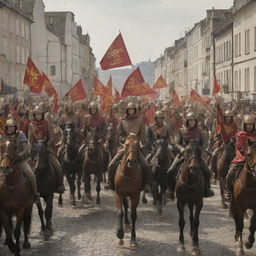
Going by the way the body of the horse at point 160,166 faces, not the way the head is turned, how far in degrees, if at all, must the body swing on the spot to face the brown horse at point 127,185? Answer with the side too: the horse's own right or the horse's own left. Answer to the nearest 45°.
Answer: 0° — it already faces it

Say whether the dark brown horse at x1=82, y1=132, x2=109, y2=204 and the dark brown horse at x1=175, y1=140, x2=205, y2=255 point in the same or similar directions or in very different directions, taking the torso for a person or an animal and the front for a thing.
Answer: same or similar directions

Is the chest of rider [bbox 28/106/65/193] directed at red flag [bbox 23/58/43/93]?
no

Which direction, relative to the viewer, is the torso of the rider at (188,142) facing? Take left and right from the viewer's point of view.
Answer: facing the viewer

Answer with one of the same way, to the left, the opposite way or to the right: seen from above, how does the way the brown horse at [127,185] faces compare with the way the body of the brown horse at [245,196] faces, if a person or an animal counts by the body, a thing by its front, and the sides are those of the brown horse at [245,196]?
the same way

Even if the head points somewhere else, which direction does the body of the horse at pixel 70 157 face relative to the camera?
toward the camera

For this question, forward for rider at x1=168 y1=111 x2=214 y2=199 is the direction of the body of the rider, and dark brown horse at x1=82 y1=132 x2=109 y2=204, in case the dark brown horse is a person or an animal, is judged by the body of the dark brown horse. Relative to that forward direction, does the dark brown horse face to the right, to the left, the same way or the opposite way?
the same way

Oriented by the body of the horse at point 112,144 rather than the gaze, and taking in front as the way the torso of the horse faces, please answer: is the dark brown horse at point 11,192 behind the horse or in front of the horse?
in front

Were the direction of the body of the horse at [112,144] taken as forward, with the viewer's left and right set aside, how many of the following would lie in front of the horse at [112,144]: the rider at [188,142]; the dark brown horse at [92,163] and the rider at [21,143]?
3

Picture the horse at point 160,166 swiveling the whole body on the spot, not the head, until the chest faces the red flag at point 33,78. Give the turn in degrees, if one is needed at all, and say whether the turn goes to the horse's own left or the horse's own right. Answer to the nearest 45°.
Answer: approximately 135° to the horse's own right

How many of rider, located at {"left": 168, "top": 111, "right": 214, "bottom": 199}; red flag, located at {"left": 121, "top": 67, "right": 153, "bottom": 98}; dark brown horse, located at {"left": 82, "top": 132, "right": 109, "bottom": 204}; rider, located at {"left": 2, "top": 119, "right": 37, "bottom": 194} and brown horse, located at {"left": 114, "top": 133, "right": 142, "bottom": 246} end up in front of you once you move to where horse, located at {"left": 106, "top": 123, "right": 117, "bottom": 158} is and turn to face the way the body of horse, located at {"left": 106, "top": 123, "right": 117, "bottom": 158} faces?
4

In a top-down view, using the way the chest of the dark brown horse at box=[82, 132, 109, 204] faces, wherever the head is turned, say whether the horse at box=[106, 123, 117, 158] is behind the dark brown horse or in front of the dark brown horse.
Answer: behind

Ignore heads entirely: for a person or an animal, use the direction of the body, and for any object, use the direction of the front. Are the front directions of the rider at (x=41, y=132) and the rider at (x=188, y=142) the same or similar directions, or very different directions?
same or similar directions

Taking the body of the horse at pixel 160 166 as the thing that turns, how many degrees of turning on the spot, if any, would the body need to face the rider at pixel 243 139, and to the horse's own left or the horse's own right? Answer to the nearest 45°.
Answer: approximately 45° to the horse's own left

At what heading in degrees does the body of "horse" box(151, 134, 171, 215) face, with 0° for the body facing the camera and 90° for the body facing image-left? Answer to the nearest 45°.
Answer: approximately 0°

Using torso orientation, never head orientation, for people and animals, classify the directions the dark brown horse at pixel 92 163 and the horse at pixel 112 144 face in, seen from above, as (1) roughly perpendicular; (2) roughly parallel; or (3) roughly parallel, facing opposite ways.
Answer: roughly parallel

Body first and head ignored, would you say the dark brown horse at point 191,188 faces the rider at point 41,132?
no

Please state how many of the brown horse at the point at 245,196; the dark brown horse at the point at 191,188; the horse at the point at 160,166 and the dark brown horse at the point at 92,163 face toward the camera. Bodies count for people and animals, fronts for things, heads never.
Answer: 4

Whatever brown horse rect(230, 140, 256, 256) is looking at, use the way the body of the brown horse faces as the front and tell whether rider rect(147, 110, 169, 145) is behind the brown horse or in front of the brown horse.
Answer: behind

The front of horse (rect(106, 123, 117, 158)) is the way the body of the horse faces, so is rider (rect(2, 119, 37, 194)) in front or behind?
in front
